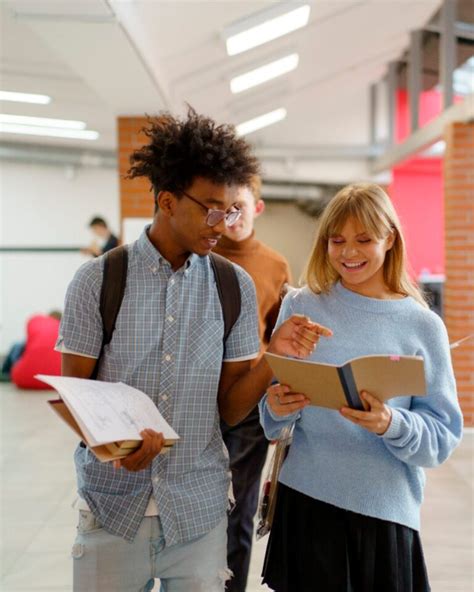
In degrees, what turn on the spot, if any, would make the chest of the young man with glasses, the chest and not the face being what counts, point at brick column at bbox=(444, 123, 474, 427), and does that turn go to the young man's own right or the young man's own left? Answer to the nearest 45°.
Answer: approximately 135° to the young man's own left

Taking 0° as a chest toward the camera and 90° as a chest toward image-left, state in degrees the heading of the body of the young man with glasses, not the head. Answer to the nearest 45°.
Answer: approximately 0°

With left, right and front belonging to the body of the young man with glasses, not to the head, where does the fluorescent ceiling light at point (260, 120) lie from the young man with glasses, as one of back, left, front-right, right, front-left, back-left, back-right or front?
back

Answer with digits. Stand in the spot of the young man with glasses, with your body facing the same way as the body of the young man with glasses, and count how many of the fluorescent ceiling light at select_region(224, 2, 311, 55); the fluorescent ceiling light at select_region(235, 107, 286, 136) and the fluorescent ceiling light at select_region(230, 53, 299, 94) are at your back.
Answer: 3

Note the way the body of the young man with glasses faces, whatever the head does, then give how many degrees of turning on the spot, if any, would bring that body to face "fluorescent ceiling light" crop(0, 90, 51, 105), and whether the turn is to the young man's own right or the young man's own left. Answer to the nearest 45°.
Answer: approximately 180°

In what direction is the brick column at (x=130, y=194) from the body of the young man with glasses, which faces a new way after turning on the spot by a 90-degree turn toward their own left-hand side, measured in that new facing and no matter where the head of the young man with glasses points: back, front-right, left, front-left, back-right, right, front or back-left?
left

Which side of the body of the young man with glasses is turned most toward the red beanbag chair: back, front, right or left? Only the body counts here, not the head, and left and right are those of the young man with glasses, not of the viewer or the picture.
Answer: back

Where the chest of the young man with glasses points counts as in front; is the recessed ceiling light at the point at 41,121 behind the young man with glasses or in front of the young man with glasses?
behind

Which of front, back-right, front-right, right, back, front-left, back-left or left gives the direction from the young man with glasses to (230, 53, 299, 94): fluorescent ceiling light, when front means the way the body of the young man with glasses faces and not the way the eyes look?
back
